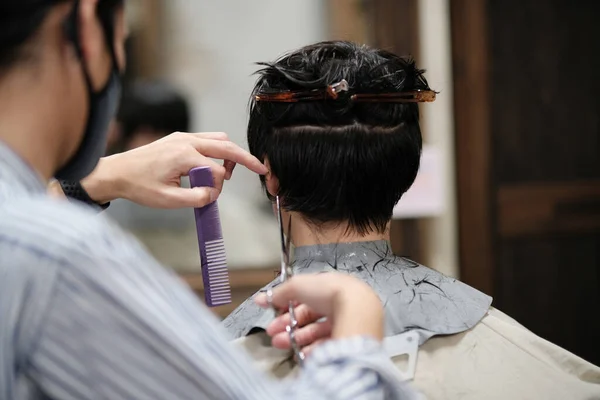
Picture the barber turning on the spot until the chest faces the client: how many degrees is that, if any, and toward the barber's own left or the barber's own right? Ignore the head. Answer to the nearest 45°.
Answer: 0° — they already face them

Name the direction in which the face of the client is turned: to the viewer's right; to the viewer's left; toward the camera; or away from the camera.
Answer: away from the camera

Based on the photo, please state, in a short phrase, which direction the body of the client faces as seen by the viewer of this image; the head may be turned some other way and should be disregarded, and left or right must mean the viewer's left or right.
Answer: facing away from the viewer

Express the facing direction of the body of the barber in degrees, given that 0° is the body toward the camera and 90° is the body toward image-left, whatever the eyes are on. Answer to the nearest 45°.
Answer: approximately 225°

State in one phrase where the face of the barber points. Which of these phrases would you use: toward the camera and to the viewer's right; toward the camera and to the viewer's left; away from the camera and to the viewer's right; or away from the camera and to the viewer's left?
away from the camera and to the viewer's right

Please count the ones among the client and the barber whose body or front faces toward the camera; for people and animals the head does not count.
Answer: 0
